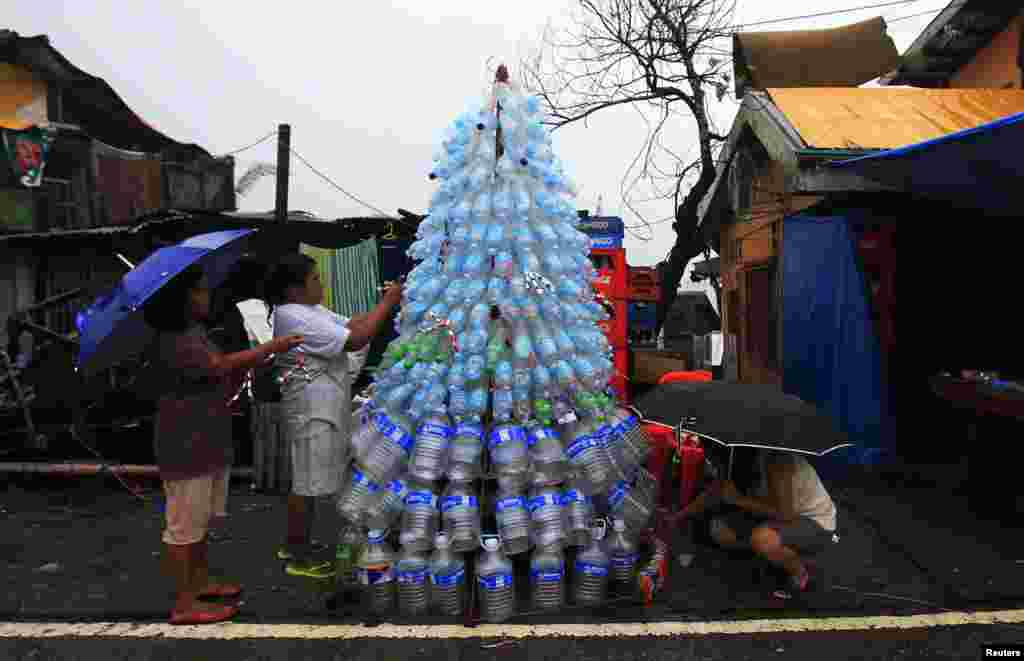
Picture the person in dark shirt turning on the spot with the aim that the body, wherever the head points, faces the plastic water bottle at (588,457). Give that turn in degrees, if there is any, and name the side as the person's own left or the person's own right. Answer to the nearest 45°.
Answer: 0° — they already face it

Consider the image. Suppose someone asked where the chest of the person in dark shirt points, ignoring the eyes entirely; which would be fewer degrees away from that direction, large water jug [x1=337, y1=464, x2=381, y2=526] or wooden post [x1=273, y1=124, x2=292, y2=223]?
the large water jug

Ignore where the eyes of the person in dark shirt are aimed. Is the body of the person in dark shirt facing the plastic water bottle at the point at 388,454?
yes

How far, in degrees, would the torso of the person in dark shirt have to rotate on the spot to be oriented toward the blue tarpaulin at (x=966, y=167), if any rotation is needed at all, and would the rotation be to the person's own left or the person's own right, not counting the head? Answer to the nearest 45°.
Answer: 0° — they already face it

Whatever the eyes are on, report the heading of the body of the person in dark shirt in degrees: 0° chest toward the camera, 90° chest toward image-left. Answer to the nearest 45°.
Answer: approximately 270°

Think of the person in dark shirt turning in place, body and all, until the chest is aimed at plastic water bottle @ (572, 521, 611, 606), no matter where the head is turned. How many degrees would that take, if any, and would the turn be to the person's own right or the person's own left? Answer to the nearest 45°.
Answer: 0° — they already face it
